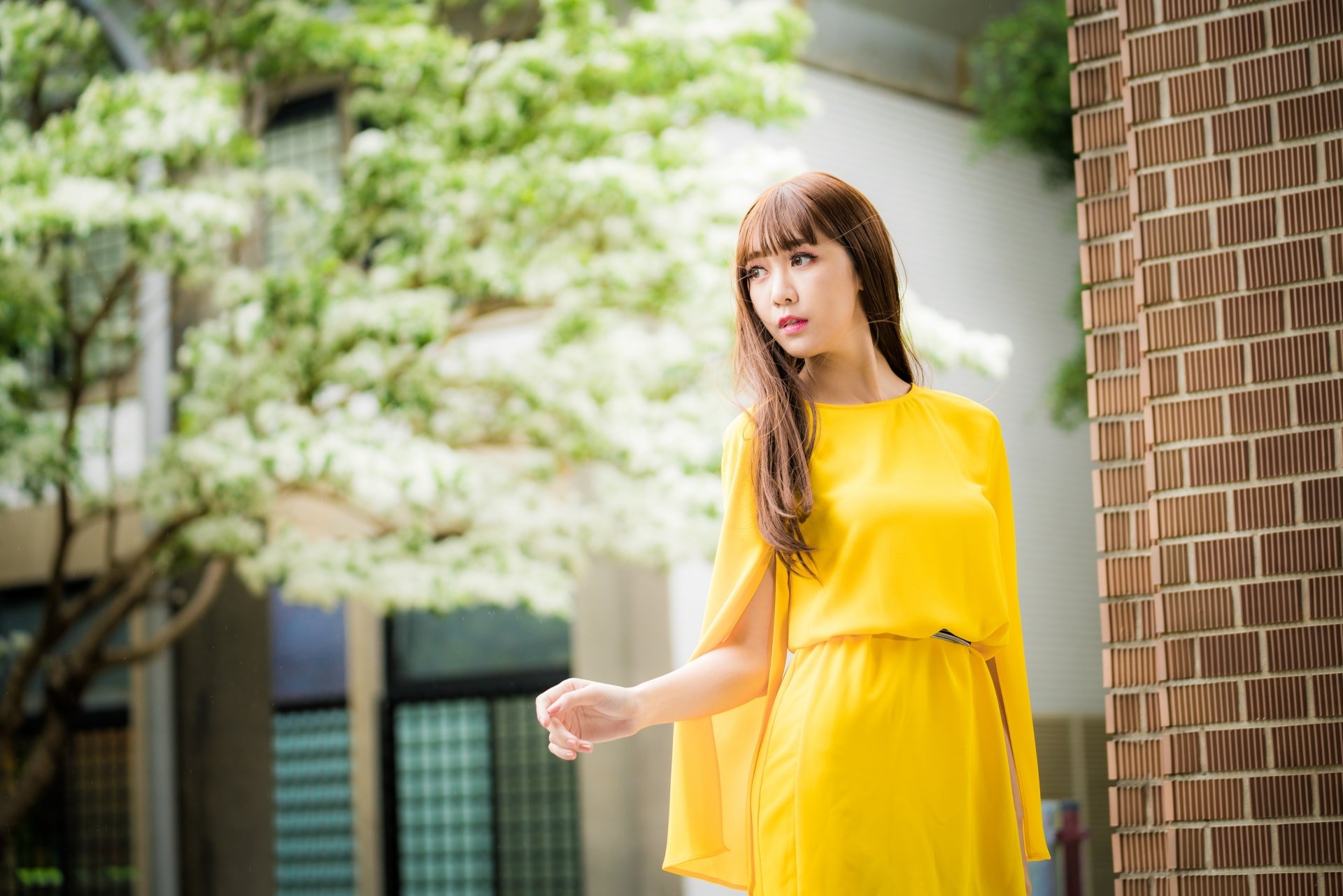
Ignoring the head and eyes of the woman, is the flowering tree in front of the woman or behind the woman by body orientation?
behind

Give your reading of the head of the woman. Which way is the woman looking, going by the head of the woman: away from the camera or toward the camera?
toward the camera
